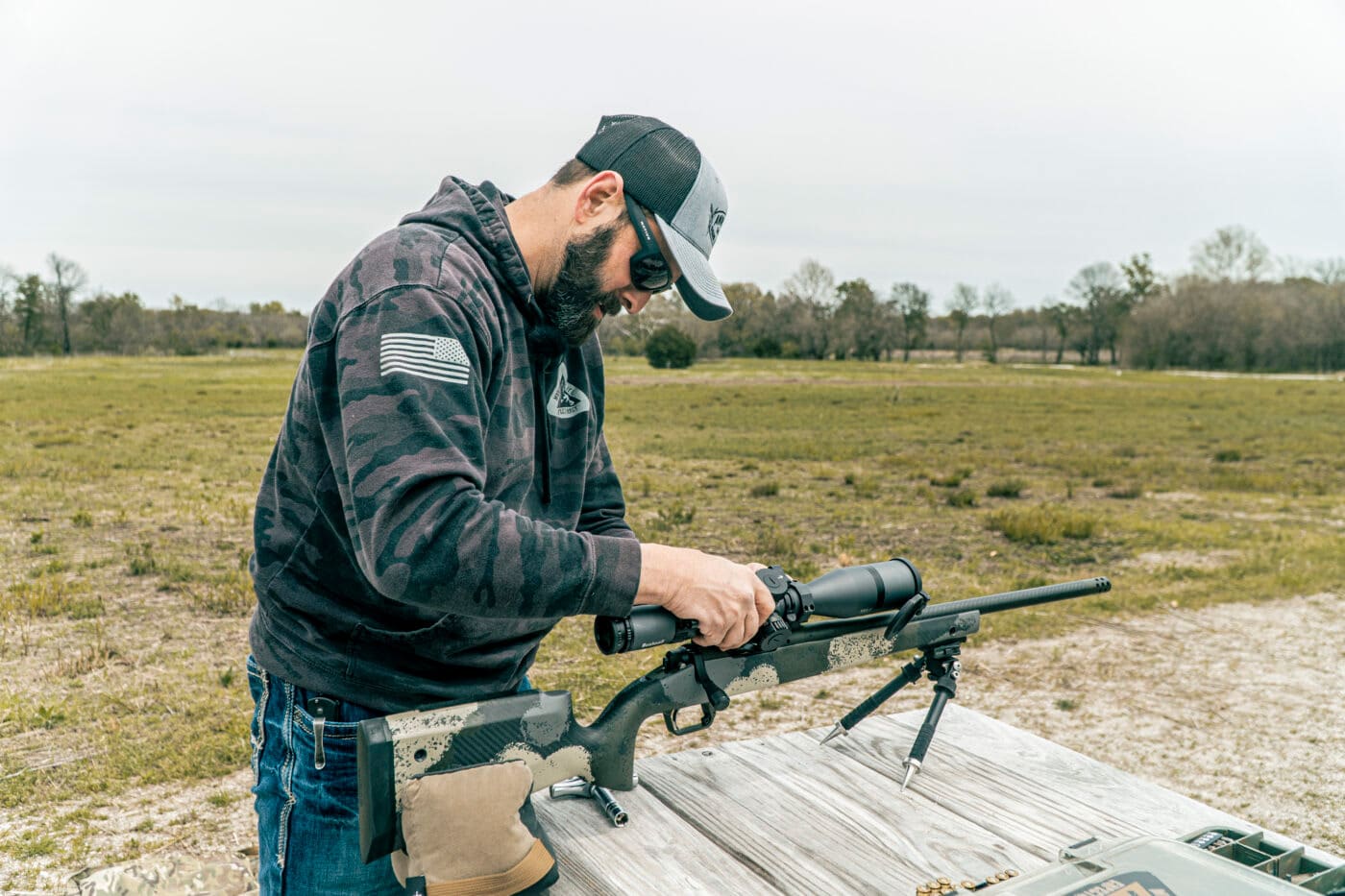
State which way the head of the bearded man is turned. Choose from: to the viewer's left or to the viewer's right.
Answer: to the viewer's right

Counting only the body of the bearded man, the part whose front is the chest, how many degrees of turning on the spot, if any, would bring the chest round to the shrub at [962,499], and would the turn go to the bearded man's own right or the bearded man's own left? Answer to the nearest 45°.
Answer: approximately 90° to the bearded man's own left

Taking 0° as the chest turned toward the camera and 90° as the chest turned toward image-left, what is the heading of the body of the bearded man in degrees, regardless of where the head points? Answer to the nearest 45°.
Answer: approximately 315°

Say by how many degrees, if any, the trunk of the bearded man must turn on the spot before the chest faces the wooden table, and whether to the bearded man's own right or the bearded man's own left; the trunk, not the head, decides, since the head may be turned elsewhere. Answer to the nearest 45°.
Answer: approximately 45° to the bearded man's own left

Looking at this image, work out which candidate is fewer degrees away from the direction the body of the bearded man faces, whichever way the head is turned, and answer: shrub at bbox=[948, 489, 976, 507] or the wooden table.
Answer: the wooden table

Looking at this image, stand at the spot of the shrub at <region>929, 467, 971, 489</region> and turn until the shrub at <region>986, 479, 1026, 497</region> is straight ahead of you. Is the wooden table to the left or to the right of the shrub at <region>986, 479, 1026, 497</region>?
right

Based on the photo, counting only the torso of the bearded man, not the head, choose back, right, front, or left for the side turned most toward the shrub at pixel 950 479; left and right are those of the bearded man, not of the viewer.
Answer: left

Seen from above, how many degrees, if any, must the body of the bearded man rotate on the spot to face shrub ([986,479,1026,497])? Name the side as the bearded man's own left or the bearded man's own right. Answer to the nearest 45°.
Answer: approximately 90° to the bearded man's own left

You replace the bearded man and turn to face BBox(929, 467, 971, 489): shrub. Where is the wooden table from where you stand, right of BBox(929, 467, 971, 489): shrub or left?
right
